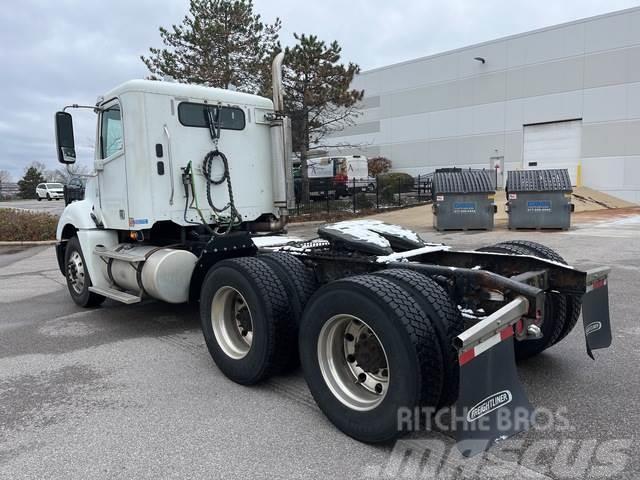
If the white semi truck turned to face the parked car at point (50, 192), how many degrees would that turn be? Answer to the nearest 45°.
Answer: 0° — it already faces it

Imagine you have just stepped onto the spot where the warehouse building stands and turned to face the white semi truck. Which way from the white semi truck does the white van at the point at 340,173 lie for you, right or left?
right

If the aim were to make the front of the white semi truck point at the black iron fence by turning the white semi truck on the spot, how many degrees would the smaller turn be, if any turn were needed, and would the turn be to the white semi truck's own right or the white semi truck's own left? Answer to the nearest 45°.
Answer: approximately 45° to the white semi truck's own right

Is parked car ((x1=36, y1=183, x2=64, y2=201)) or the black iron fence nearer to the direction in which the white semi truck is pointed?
the parked car

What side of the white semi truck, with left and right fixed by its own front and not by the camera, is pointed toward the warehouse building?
right

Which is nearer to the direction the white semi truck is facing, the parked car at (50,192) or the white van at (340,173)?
the parked car

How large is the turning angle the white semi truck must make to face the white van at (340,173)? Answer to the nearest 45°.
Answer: approximately 45° to its right

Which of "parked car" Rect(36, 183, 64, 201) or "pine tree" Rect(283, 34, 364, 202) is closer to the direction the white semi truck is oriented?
the parked car

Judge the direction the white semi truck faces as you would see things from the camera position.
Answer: facing away from the viewer and to the left of the viewer

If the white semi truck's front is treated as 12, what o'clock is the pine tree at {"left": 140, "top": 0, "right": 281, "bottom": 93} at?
The pine tree is roughly at 1 o'clock from the white semi truck.
